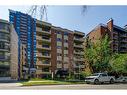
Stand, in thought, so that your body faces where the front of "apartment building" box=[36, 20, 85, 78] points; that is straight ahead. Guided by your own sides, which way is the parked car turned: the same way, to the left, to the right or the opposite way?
to the right

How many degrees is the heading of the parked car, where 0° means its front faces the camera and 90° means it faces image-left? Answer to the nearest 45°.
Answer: approximately 45°

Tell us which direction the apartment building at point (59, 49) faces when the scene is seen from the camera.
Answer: facing the viewer and to the right of the viewer

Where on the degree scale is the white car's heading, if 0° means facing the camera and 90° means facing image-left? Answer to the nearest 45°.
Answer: approximately 45°

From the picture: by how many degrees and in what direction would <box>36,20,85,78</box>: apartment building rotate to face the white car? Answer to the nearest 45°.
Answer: approximately 45° to its left

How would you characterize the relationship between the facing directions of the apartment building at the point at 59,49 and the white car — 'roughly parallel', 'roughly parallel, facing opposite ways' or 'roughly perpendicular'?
roughly perpendicular
